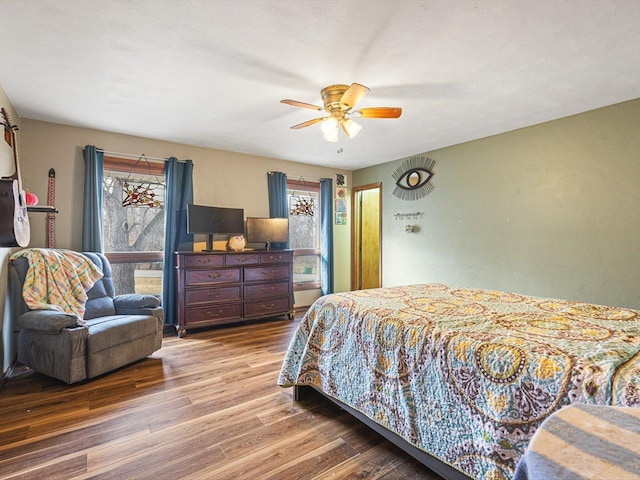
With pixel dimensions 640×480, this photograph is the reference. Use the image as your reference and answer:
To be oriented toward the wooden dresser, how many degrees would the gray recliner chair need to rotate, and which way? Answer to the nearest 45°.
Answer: approximately 90° to its left

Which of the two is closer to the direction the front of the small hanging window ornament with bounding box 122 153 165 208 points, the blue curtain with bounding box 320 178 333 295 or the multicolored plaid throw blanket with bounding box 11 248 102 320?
the multicolored plaid throw blanket

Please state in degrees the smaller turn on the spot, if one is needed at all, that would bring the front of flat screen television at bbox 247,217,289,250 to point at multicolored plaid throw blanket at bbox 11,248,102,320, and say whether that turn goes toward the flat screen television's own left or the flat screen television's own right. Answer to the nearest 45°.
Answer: approximately 45° to the flat screen television's own right

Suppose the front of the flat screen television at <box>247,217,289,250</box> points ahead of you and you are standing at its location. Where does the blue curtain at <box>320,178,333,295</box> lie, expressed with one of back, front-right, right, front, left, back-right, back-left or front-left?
back-left

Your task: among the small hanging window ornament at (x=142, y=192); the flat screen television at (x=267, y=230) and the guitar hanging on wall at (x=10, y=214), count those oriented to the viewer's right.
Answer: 1

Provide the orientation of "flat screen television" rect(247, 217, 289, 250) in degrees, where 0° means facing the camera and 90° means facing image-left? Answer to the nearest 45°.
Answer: approximately 0°

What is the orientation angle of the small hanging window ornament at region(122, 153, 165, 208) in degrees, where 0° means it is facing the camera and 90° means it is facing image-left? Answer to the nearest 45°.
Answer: approximately 0°

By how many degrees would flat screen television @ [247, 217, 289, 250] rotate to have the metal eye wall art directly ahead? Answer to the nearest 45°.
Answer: approximately 90° to its left

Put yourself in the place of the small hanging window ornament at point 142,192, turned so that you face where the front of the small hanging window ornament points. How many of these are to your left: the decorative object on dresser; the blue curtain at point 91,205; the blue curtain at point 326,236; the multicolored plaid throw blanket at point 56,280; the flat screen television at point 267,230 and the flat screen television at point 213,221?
4

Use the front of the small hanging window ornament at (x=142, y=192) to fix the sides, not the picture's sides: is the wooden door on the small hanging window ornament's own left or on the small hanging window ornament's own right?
on the small hanging window ornament's own left

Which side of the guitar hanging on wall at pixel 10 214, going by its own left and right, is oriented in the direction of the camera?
right

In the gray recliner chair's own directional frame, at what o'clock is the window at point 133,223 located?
The window is roughly at 8 o'clock from the gray recliner chair.

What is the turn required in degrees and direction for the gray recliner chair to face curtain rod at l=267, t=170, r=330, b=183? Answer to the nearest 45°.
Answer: approximately 90° to its left
